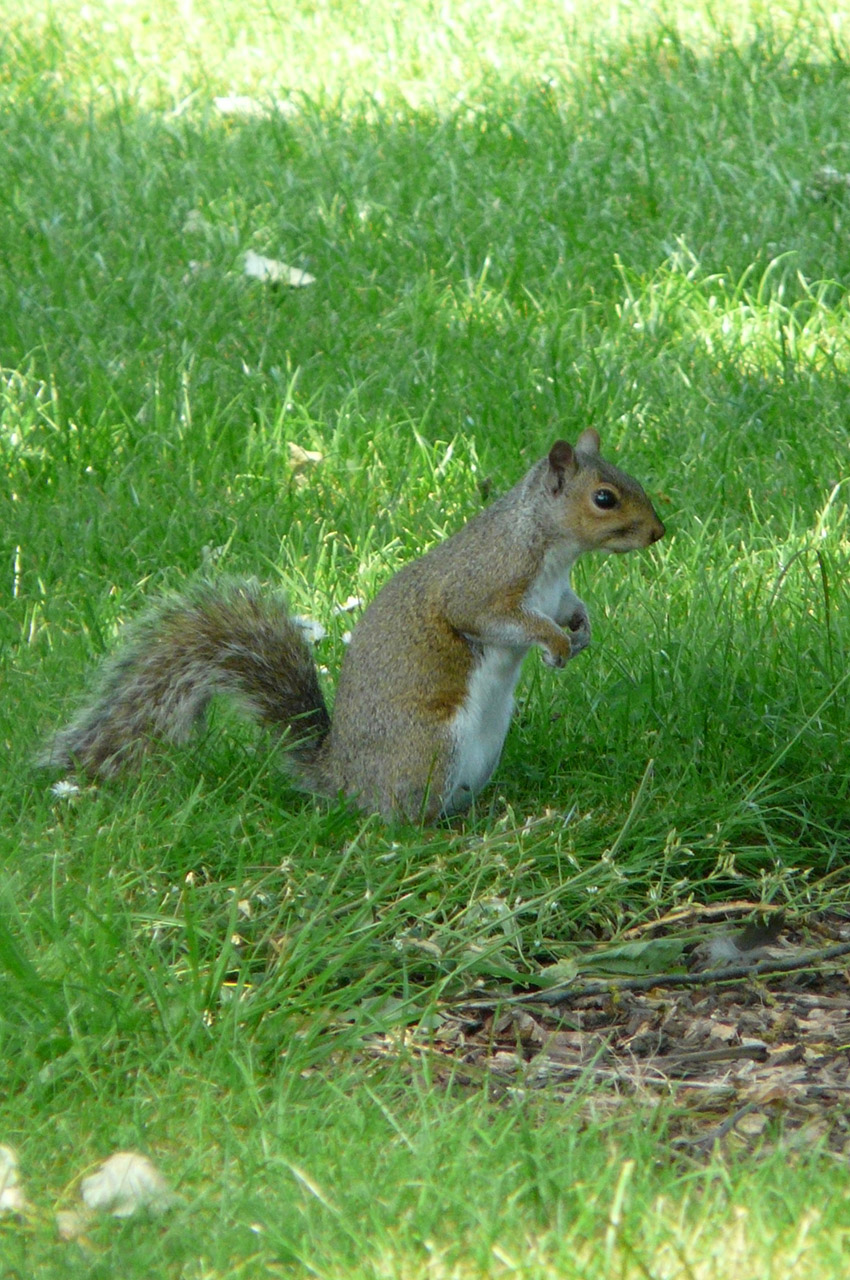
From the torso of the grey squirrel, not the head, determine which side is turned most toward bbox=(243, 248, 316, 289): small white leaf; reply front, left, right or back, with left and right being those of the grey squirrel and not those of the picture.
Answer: left

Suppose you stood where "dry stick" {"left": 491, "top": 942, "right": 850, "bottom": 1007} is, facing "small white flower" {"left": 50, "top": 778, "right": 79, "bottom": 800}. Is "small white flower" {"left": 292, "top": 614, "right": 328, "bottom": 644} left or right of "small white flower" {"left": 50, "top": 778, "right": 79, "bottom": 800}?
right

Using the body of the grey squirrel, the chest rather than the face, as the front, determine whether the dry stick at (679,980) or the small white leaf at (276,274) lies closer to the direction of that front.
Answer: the dry stick

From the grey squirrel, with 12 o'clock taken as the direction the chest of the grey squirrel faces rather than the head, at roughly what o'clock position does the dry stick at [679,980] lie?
The dry stick is roughly at 2 o'clock from the grey squirrel.

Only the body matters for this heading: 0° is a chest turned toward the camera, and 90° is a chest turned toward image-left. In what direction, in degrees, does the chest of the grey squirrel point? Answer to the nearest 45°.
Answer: approximately 270°
